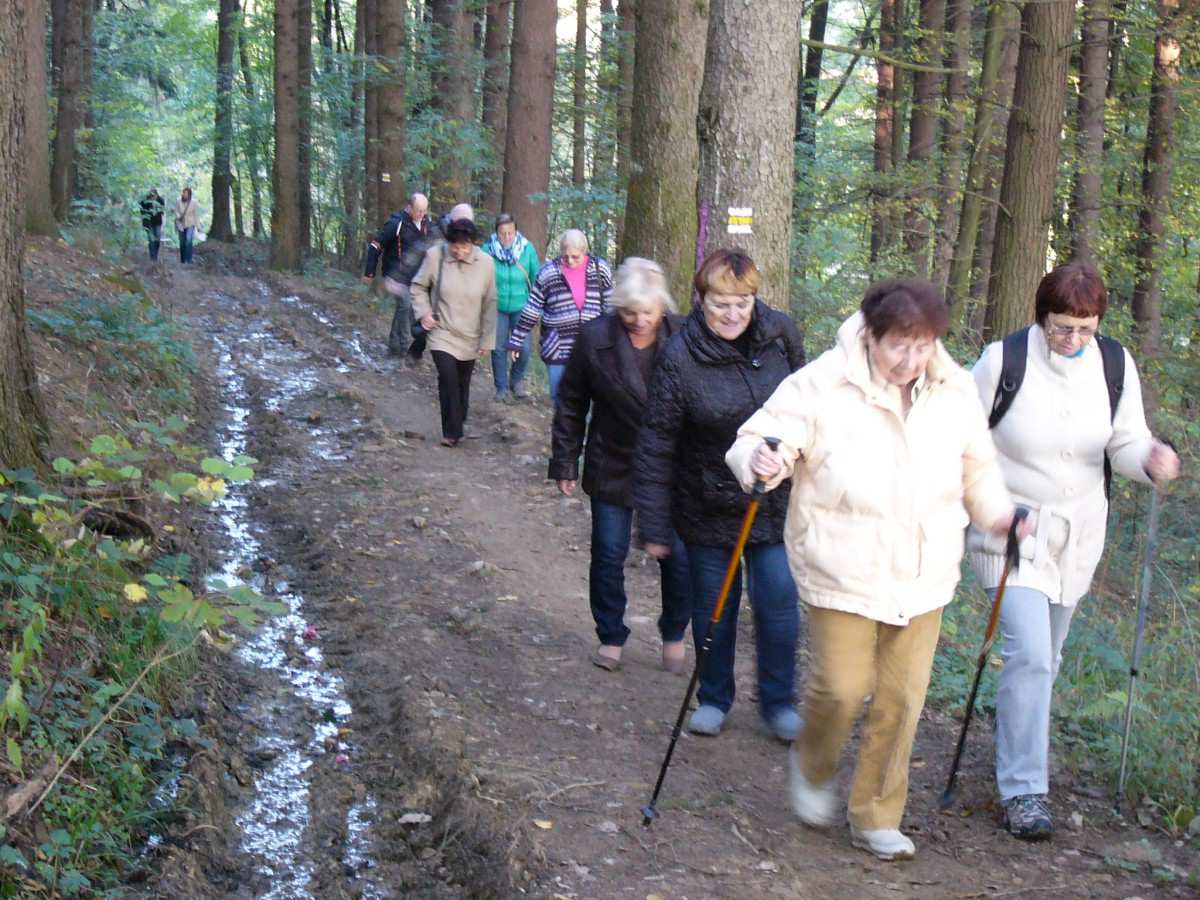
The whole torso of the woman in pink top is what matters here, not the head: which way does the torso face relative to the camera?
toward the camera

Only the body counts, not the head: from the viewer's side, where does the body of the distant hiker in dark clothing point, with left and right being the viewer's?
facing the viewer

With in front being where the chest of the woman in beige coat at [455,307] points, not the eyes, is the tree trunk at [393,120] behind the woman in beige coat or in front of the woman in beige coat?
behind

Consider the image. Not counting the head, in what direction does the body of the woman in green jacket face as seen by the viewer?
toward the camera

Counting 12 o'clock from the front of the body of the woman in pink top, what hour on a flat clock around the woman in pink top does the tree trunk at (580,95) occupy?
The tree trunk is roughly at 6 o'clock from the woman in pink top.

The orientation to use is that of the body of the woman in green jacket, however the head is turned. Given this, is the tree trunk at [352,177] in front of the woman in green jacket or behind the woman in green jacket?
behind

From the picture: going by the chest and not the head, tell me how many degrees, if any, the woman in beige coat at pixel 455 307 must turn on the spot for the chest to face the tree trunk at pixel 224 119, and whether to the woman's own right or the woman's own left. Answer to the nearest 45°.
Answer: approximately 180°

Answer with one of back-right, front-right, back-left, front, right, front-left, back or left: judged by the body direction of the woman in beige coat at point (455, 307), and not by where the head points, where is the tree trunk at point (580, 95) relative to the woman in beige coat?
back

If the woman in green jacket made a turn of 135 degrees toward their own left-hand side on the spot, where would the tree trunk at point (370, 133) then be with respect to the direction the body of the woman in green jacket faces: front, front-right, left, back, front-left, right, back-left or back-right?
front-left

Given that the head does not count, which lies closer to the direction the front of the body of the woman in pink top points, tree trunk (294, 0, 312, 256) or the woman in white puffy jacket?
the woman in white puffy jacket

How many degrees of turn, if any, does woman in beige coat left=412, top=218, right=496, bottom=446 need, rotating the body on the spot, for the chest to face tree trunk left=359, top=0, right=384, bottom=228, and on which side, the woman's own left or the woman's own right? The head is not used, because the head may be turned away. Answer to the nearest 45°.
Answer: approximately 180°
